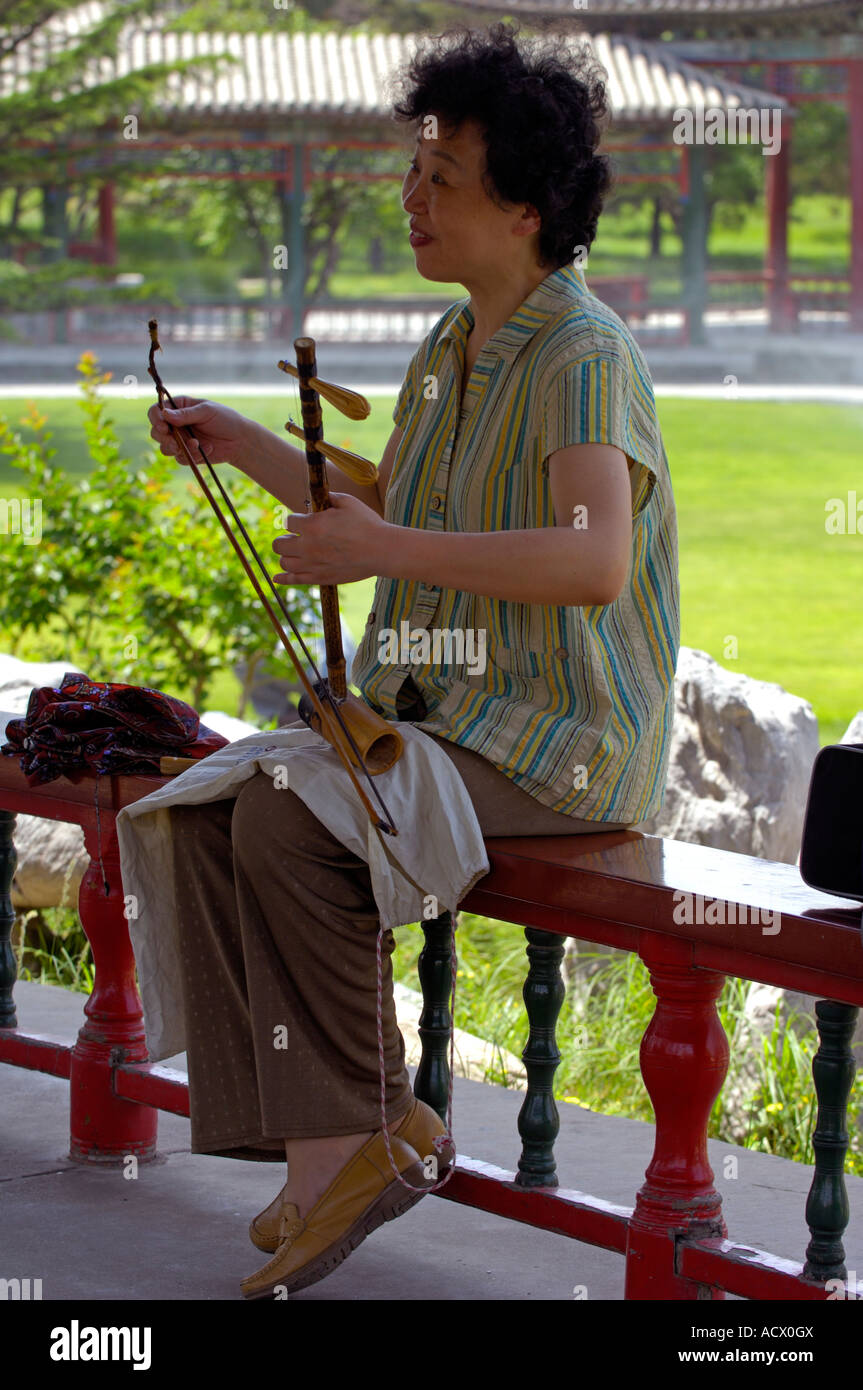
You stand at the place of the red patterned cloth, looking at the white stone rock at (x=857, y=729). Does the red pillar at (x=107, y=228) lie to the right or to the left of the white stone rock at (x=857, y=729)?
left

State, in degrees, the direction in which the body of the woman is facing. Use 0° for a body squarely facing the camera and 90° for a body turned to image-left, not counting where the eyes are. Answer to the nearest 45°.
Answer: approximately 45°

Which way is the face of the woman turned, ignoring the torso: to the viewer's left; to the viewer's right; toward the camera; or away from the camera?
to the viewer's left

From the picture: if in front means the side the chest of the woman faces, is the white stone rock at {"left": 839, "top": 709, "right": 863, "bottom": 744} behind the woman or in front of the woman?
behind
